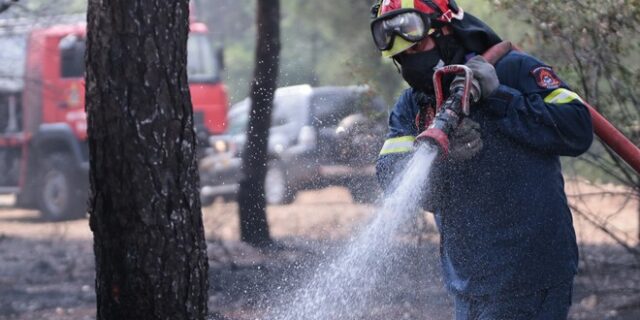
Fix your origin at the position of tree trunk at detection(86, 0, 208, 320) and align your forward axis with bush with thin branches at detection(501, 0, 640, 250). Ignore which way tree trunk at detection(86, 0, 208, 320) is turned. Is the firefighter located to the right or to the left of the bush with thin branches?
right

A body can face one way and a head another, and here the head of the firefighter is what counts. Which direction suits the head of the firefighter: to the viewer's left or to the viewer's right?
to the viewer's left

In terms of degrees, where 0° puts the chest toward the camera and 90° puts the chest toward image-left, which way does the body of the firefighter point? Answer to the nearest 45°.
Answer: approximately 45°

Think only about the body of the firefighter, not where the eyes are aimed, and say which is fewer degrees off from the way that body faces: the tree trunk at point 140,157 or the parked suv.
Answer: the tree trunk

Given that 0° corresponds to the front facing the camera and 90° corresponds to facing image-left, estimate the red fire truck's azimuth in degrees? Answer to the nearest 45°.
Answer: approximately 315°

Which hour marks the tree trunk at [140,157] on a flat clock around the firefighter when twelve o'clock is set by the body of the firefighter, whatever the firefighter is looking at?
The tree trunk is roughly at 1 o'clock from the firefighter.
